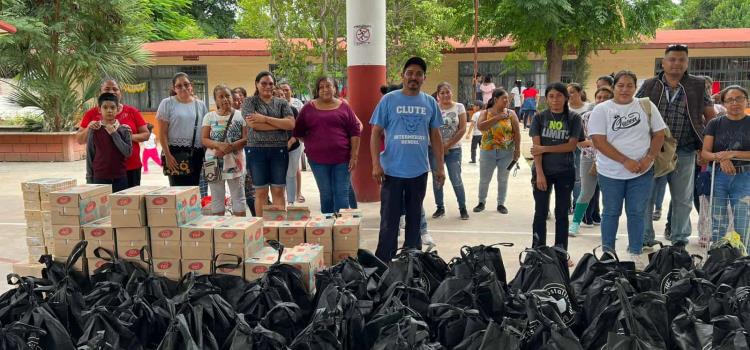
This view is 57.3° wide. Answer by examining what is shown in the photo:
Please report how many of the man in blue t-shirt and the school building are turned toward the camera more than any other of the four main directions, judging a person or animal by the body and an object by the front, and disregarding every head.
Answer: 2

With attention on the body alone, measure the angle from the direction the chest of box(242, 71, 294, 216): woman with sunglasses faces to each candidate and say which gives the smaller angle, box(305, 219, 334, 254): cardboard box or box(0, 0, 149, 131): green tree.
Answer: the cardboard box

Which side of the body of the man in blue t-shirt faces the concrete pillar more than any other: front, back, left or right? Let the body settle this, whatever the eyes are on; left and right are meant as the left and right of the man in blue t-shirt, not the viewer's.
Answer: back

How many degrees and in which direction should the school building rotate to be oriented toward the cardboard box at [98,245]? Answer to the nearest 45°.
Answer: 0° — it already faces it

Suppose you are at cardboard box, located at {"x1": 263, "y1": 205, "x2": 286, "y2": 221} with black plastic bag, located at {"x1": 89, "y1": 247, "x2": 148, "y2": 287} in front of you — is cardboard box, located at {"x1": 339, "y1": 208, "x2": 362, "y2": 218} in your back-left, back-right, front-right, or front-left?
back-left

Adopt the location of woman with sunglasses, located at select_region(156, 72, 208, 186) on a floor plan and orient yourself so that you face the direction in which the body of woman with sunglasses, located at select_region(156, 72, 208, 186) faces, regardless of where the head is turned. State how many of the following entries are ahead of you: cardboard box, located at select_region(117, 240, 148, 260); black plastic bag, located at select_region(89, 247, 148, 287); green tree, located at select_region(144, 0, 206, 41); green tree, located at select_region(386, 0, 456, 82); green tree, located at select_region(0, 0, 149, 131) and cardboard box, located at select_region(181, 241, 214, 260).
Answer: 3

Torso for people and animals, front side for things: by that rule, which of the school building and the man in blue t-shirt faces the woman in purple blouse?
the school building

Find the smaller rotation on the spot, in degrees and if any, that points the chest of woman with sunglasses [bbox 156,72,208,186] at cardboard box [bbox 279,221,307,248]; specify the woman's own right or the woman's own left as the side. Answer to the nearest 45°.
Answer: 0° — they already face it
